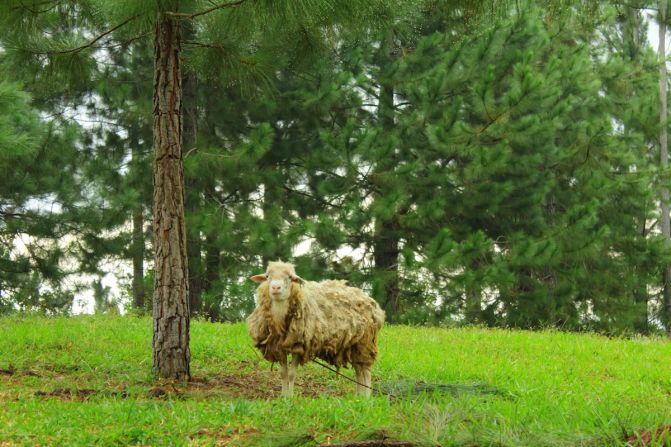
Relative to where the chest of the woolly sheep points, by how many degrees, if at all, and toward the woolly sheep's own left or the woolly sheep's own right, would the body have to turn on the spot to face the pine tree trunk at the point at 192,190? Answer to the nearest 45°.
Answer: approximately 135° to the woolly sheep's own right

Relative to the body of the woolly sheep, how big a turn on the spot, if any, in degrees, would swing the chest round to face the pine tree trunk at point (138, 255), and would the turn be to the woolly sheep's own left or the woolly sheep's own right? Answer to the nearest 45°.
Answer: approximately 135° to the woolly sheep's own right

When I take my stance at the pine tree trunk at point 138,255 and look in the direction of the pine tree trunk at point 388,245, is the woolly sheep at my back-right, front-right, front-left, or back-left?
front-right

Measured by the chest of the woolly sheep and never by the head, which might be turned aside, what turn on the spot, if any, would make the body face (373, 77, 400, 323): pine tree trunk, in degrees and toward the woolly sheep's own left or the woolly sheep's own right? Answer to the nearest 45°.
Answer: approximately 135° to the woolly sheep's own right

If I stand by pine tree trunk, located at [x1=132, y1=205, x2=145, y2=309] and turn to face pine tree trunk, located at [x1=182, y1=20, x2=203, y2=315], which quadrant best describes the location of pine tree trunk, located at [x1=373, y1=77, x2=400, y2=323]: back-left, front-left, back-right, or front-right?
front-left

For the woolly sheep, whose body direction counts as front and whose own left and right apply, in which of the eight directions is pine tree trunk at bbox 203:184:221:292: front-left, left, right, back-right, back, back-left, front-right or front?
back-right

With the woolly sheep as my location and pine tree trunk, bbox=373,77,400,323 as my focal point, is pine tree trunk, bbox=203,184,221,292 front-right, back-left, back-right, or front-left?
front-left
